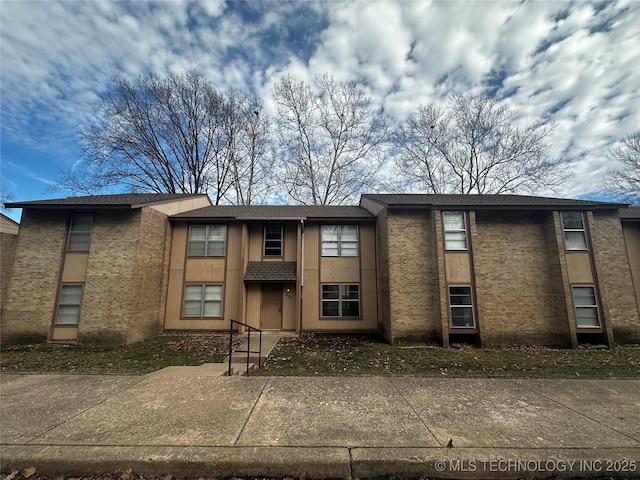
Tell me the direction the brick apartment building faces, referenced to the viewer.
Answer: facing the viewer
